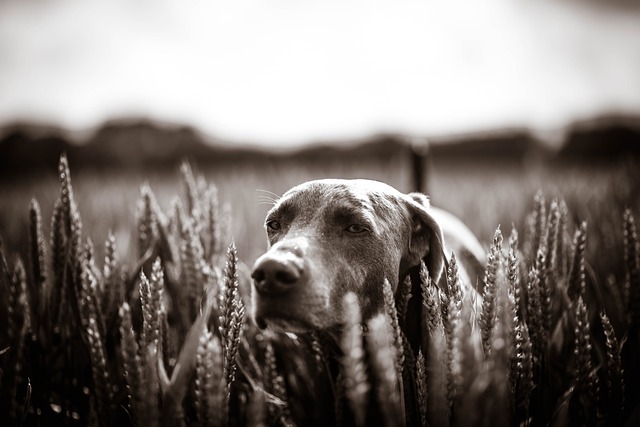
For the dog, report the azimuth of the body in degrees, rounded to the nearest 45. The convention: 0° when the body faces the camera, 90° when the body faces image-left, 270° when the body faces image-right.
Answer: approximately 45°

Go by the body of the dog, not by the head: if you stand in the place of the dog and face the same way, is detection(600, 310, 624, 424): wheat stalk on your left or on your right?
on your left

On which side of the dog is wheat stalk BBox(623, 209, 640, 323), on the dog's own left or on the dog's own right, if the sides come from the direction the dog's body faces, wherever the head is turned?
on the dog's own left

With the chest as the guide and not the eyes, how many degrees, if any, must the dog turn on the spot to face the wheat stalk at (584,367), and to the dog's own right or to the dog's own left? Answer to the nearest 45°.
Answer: approximately 90° to the dog's own left

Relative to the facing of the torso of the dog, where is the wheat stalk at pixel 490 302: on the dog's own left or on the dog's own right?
on the dog's own left

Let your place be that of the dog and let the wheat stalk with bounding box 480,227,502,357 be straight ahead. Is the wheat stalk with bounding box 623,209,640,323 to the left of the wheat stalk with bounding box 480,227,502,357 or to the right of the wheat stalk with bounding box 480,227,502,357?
left
